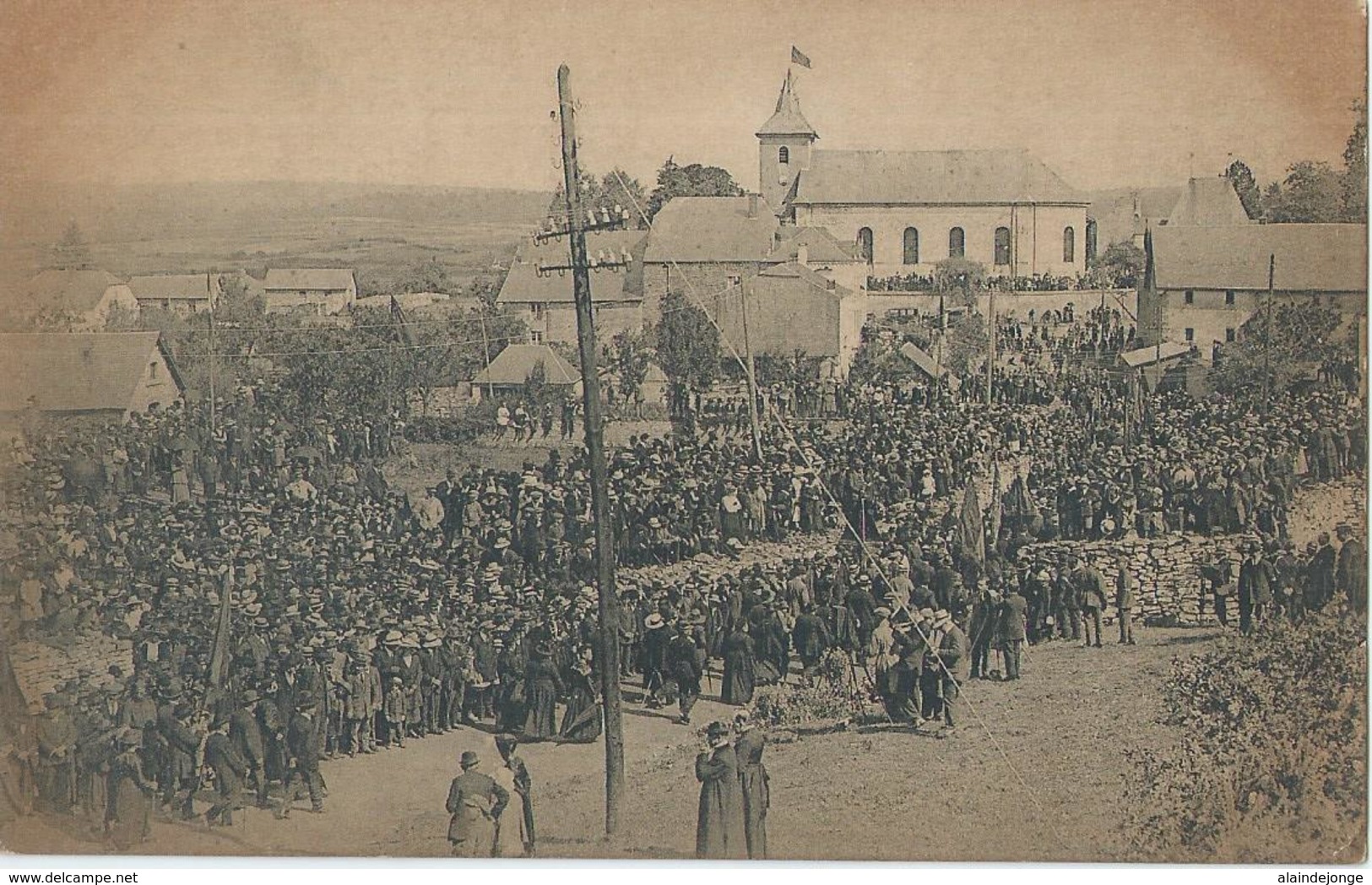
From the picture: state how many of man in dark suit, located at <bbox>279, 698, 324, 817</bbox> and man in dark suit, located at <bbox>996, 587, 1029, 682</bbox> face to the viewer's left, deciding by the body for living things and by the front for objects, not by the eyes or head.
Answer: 0

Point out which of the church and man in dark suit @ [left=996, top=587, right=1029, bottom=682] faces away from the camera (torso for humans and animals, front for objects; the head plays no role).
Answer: the man in dark suit

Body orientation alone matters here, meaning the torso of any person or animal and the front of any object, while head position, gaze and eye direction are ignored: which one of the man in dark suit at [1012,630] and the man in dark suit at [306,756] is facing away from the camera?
the man in dark suit at [1012,630]

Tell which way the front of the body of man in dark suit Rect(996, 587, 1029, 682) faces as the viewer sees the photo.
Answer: away from the camera

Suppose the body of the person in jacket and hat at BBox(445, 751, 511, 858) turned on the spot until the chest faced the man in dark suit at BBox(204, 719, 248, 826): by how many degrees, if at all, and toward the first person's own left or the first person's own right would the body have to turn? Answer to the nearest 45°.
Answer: approximately 90° to the first person's own left

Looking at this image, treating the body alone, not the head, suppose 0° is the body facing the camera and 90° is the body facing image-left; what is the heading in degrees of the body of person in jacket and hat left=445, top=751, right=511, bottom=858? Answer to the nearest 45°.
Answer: approximately 180°

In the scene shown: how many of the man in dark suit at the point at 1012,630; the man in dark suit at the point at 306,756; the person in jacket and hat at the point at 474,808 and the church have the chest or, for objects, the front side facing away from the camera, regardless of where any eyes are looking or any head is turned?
2

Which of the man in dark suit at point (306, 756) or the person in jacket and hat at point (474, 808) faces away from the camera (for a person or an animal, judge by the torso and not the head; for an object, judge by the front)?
the person in jacket and hat at point (474, 808)

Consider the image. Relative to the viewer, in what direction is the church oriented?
to the viewer's left

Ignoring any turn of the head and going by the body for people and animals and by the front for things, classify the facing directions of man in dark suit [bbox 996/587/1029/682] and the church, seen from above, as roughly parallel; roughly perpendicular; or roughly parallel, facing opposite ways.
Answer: roughly perpendicular
